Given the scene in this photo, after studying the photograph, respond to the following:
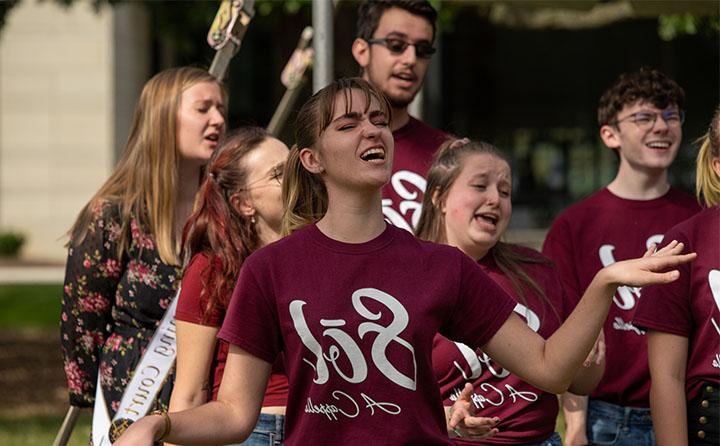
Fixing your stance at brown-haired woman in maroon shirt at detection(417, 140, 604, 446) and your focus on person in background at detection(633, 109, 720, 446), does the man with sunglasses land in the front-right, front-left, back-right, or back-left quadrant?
back-left

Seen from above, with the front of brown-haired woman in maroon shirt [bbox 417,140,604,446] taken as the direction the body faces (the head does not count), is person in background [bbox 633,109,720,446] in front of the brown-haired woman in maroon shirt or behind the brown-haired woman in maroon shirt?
in front

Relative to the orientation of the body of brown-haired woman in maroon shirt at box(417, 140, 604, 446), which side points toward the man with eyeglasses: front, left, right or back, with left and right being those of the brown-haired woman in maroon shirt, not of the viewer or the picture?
left

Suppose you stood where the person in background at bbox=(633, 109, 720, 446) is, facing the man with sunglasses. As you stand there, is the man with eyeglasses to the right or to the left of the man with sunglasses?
right

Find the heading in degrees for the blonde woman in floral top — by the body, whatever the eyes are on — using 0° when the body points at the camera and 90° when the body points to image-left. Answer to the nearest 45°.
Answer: approximately 315°

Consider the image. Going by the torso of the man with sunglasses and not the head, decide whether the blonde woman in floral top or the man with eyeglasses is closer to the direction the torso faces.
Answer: the man with eyeglasses

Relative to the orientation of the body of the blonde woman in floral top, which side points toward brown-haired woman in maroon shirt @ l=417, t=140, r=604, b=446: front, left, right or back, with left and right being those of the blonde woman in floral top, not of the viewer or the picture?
front

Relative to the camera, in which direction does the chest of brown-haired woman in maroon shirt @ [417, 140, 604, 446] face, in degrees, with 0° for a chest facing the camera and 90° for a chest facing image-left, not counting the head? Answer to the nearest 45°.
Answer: approximately 315°

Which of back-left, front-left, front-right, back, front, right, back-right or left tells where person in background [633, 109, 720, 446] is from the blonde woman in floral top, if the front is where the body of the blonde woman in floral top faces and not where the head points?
front

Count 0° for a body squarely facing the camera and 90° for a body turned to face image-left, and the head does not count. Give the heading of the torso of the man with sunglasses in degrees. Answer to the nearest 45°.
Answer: approximately 315°
